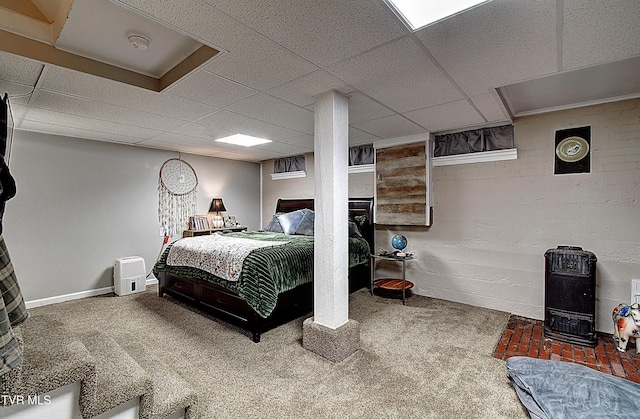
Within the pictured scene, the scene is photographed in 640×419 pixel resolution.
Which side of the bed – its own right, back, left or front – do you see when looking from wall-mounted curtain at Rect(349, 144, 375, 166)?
back

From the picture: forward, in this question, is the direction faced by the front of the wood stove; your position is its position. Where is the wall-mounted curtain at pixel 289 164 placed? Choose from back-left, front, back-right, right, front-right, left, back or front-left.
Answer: front-right

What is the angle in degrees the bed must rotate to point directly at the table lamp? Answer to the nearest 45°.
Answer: approximately 135° to its right

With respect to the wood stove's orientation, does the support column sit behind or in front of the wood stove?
in front

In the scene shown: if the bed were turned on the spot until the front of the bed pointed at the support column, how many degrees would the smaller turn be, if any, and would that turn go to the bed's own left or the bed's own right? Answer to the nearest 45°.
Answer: approximately 90° to the bed's own left

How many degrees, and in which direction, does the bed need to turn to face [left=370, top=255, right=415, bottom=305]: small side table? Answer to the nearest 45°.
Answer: approximately 135° to its left

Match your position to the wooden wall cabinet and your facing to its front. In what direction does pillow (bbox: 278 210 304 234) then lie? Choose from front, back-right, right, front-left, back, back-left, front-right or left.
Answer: front-right

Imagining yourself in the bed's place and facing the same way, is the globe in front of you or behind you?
behind
